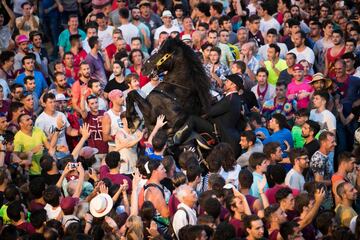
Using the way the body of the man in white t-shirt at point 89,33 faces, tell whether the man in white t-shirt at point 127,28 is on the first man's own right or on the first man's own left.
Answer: on the first man's own left

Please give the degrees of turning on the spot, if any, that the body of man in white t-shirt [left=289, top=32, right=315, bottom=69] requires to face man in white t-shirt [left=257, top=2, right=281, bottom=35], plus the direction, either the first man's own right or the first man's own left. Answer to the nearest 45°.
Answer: approximately 90° to the first man's own right

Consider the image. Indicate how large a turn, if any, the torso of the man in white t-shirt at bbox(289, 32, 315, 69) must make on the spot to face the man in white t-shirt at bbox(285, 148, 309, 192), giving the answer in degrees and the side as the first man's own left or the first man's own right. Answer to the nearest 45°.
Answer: approximately 45° to the first man's own left

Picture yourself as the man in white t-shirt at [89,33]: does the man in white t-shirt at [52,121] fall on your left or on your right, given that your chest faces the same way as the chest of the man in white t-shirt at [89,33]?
on your right

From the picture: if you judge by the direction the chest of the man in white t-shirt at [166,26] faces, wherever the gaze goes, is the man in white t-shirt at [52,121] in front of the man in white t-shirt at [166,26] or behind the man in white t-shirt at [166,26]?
in front

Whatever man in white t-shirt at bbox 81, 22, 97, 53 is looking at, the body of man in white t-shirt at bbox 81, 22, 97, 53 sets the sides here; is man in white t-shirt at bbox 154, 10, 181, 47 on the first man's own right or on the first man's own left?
on the first man's own left

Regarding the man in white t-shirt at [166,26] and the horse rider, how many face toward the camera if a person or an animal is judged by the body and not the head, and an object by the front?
1

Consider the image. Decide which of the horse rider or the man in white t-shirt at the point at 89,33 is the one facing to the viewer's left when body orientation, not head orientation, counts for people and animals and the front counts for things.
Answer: the horse rider

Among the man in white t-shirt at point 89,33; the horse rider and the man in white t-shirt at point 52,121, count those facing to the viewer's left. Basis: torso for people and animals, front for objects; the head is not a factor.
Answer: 1

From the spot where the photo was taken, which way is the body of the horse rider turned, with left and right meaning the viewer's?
facing to the left of the viewer
